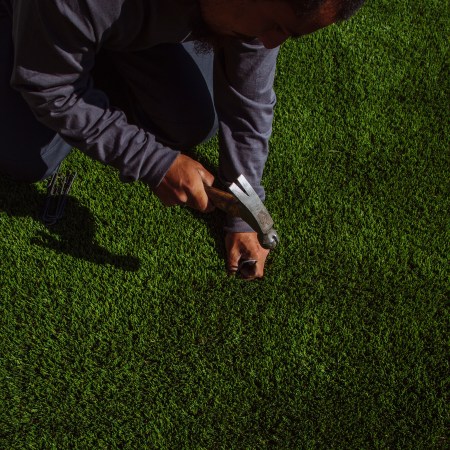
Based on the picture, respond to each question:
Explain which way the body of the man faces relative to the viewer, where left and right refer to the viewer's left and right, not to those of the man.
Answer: facing the viewer and to the right of the viewer

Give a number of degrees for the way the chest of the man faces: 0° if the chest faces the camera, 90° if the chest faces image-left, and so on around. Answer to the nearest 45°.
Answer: approximately 315°
